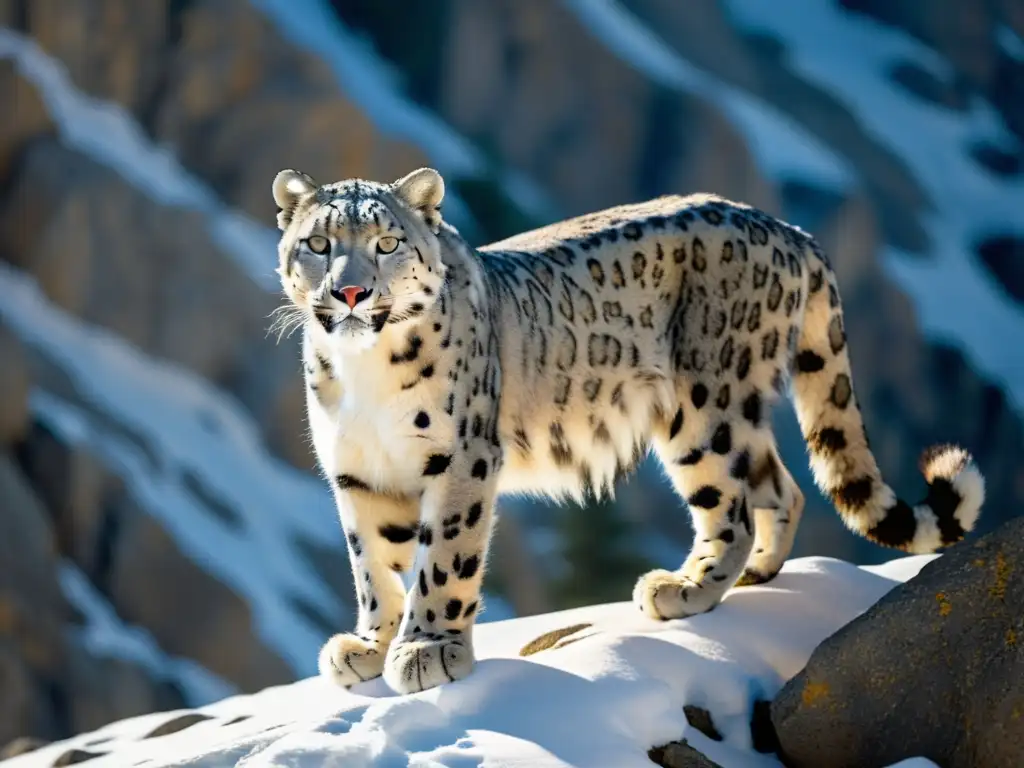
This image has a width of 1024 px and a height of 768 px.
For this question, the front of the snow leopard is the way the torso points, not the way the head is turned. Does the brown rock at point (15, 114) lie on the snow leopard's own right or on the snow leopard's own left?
on the snow leopard's own right

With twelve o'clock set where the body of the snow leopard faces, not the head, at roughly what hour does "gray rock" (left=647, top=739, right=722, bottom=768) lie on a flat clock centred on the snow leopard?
The gray rock is roughly at 10 o'clock from the snow leopard.

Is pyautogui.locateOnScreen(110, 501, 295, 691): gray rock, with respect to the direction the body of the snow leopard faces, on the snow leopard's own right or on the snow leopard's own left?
on the snow leopard's own right

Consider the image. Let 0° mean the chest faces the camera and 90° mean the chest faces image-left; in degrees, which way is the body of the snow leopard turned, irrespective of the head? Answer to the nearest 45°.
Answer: approximately 45°

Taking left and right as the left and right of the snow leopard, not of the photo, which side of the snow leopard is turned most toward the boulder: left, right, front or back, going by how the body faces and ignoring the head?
left

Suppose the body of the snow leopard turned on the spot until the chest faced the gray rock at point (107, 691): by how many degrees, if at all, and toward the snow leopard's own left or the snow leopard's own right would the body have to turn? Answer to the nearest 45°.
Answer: approximately 90° to the snow leopard's own right

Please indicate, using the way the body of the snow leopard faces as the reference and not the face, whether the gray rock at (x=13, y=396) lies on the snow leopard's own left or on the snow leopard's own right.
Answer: on the snow leopard's own right
